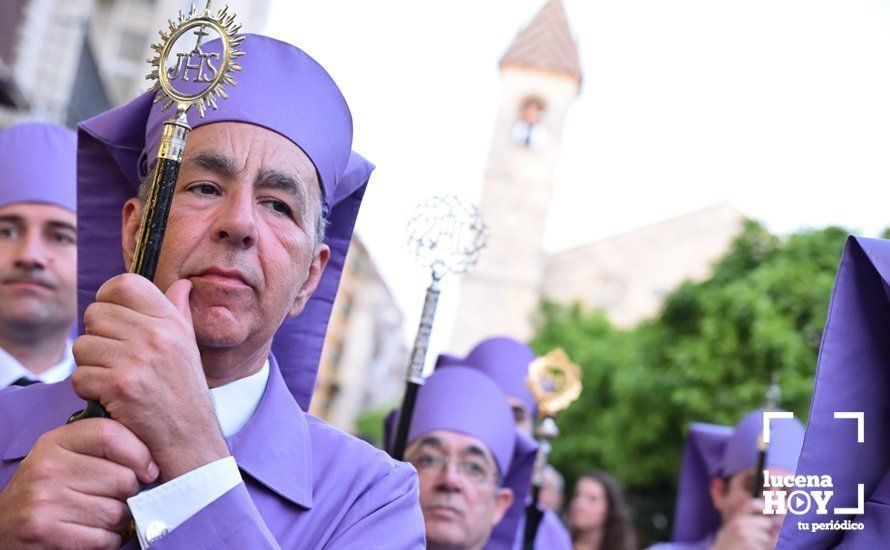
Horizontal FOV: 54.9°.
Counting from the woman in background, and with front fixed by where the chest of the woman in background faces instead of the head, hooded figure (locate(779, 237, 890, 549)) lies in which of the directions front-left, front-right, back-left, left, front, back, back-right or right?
front-left

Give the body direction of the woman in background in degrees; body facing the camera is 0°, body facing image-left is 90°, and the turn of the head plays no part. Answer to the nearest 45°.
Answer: approximately 45°

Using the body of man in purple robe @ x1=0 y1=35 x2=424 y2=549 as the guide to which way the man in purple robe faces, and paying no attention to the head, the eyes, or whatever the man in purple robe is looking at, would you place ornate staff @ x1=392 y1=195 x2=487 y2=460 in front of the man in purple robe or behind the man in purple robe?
behind

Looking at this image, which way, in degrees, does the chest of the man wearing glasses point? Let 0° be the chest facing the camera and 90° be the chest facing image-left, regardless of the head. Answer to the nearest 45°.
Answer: approximately 45°
